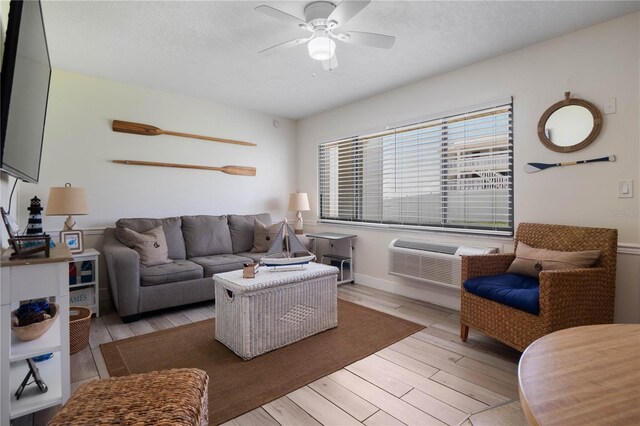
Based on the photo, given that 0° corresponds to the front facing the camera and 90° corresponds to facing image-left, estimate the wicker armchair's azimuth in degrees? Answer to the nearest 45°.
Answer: approximately 45°

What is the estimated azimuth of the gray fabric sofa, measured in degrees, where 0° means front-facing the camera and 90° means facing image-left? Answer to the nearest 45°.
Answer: approximately 315°

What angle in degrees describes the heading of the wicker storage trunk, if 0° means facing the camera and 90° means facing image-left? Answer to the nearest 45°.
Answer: approximately 315°

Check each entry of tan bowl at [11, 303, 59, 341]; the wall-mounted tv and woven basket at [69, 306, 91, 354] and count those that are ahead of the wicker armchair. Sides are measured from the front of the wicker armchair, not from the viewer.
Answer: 3

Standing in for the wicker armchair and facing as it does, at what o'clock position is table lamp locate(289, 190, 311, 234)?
The table lamp is roughly at 2 o'clock from the wicker armchair.

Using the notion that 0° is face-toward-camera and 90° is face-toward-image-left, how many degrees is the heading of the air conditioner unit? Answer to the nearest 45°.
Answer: approximately 45°

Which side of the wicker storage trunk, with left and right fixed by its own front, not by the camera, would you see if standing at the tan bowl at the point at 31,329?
right
